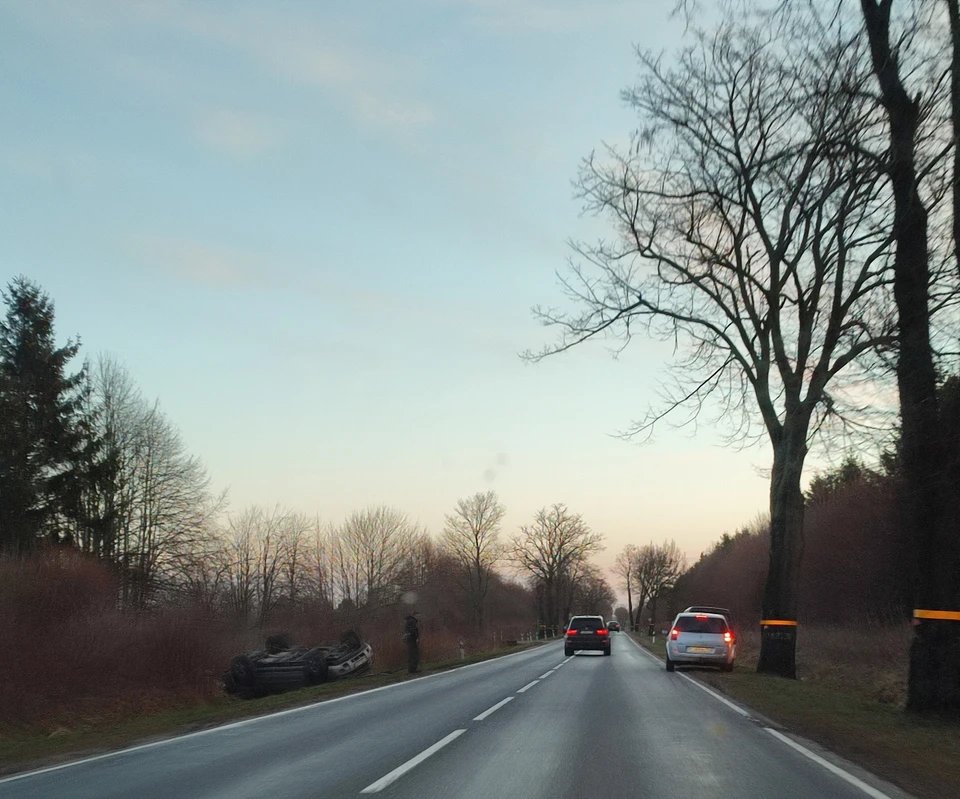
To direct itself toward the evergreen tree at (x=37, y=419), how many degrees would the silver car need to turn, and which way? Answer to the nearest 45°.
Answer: approximately 90° to its left

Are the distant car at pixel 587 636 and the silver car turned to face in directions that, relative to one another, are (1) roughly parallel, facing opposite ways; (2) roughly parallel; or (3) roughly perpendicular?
roughly parallel

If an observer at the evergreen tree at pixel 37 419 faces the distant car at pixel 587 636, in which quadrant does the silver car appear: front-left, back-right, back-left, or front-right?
front-right

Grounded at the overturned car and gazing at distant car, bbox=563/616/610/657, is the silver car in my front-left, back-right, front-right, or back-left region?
front-right

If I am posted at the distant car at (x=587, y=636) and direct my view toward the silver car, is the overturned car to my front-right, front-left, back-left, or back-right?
front-right

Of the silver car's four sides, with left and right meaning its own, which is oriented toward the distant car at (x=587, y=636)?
front

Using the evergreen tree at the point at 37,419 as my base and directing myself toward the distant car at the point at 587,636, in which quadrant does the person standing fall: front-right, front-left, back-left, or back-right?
front-right

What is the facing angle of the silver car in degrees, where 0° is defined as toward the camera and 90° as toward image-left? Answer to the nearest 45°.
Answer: approximately 180°

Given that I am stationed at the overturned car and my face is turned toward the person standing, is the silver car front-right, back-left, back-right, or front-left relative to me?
front-right

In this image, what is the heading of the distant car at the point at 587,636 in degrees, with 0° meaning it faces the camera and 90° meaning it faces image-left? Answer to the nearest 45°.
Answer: approximately 180°

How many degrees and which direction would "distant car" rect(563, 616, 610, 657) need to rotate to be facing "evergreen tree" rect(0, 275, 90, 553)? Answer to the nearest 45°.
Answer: approximately 90° to its left

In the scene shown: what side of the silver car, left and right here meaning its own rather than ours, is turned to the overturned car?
left

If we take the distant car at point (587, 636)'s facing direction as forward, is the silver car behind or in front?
behind

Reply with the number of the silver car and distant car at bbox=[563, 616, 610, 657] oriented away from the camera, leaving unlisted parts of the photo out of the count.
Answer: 2
